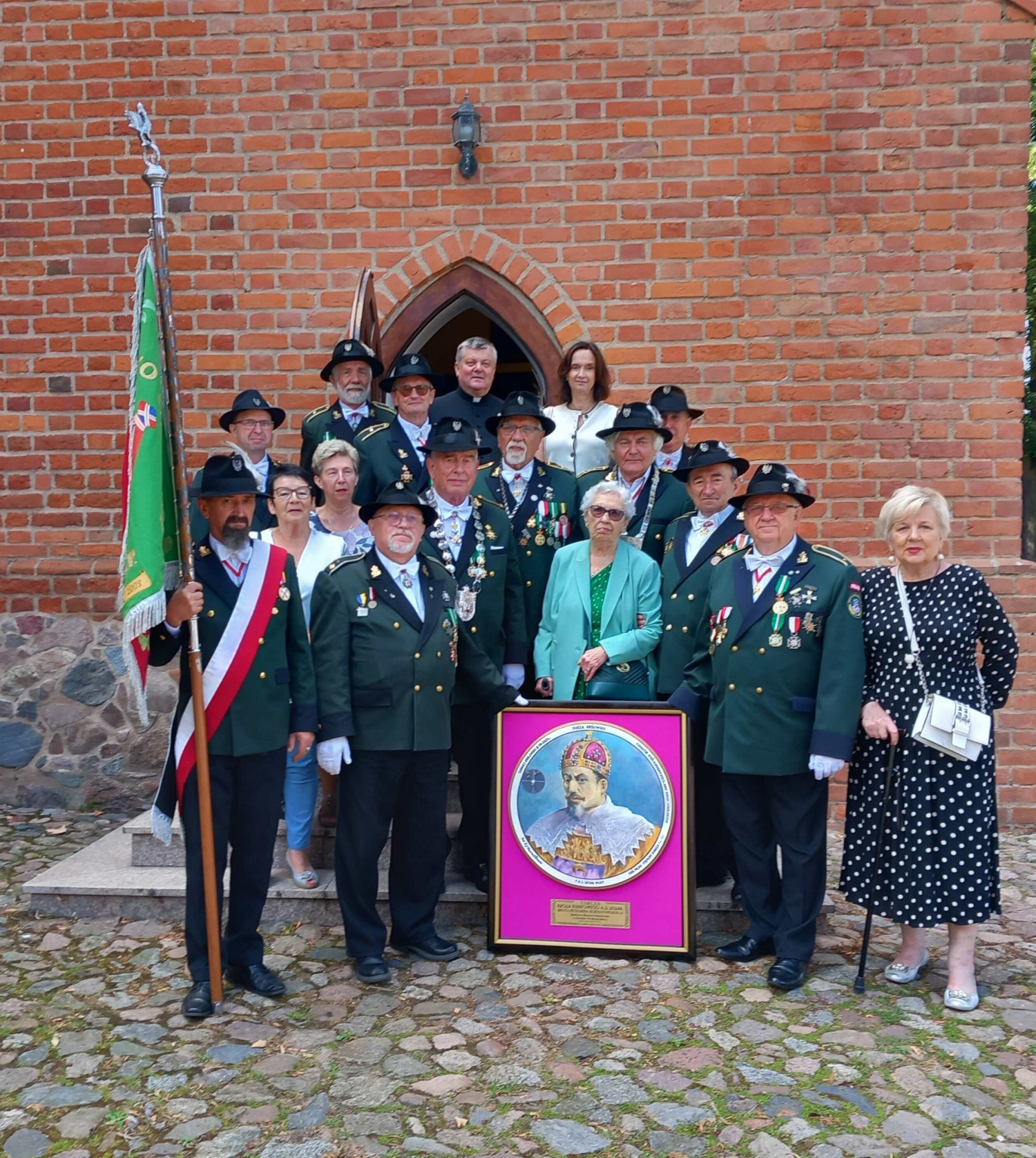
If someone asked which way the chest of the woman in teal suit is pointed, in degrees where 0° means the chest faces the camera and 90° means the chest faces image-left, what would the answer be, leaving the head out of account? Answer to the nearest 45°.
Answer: approximately 0°

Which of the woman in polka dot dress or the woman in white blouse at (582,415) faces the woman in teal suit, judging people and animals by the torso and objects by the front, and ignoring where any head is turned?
the woman in white blouse

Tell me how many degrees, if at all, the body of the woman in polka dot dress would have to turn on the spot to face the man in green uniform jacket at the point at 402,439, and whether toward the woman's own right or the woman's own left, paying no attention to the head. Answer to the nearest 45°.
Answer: approximately 90° to the woman's own right

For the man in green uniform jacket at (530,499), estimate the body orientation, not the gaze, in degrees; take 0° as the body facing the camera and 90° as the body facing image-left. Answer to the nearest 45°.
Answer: approximately 0°
